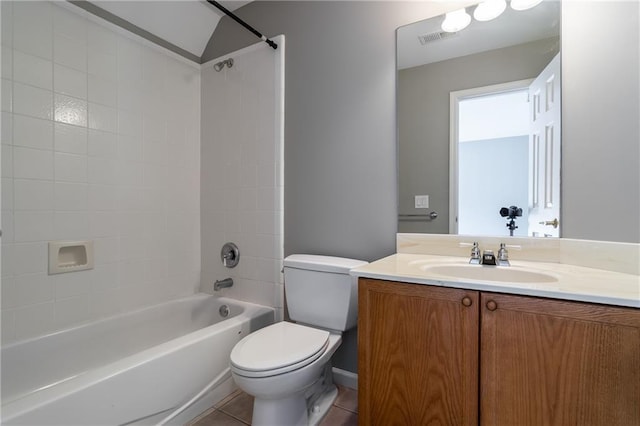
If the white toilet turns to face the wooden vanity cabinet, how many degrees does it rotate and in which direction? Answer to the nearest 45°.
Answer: approximately 90° to its left

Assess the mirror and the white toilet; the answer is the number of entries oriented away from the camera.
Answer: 0

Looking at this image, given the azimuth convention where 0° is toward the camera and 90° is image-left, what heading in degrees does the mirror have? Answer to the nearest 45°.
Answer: approximately 0°

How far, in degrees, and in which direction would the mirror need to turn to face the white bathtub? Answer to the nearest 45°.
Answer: approximately 45° to its right
